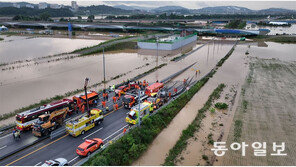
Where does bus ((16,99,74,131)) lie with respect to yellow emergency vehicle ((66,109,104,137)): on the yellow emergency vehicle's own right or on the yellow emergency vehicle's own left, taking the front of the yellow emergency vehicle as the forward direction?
on the yellow emergency vehicle's own left
